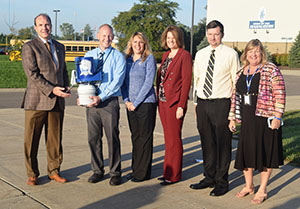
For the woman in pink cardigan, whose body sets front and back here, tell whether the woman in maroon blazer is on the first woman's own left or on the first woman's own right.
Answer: on the first woman's own right

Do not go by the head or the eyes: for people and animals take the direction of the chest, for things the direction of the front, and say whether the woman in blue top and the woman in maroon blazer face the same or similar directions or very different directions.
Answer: same or similar directions

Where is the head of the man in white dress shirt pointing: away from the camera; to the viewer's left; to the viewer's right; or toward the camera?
toward the camera

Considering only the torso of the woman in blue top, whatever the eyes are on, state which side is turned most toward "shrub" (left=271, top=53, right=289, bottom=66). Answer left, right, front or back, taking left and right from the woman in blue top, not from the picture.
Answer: back

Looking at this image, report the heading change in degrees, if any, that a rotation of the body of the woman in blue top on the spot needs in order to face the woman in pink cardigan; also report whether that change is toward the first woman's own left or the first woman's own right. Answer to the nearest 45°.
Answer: approximately 90° to the first woman's own left

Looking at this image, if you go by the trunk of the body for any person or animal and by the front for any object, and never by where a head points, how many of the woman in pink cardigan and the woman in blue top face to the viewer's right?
0

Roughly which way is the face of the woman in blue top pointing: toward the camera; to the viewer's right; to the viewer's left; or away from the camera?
toward the camera

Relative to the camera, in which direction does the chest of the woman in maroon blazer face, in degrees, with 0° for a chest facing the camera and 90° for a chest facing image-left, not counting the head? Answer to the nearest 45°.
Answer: approximately 45°

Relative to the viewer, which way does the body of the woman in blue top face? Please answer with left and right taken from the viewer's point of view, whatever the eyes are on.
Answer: facing the viewer and to the left of the viewer

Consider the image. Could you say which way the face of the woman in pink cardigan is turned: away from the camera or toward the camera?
toward the camera

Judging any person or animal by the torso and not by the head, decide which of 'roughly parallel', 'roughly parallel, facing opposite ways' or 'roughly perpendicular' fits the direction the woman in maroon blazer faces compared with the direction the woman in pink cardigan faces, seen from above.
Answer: roughly parallel

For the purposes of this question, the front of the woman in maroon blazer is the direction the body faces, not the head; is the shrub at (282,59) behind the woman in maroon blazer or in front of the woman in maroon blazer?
behind
